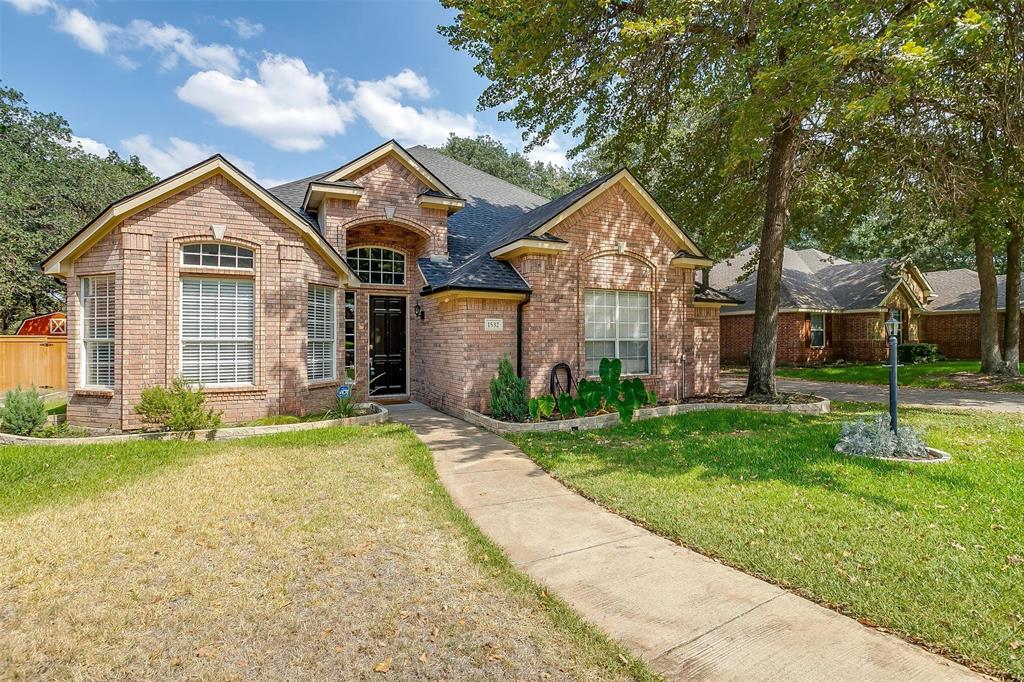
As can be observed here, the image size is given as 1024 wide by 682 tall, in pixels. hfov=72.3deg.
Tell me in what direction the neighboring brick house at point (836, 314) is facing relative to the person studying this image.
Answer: facing the viewer and to the right of the viewer

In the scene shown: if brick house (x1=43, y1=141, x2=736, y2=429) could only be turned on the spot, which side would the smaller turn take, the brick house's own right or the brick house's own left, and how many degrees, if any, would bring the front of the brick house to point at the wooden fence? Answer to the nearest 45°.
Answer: approximately 135° to the brick house's own right

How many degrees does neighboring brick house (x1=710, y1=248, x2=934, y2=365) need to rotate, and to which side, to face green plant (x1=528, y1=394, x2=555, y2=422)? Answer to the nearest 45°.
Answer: approximately 45° to its right

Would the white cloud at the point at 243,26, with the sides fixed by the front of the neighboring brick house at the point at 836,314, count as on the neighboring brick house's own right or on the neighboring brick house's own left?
on the neighboring brick house's own right

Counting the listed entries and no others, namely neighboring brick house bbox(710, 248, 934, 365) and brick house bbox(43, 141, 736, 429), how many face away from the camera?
0

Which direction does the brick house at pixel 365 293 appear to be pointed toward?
toward the camera

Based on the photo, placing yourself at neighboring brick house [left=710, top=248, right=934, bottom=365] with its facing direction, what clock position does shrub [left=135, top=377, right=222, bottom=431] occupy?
The shrub is roughly at 2 o'clock from the neighboring brick house.

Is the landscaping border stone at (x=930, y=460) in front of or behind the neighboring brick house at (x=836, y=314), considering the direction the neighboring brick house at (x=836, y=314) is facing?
in front
